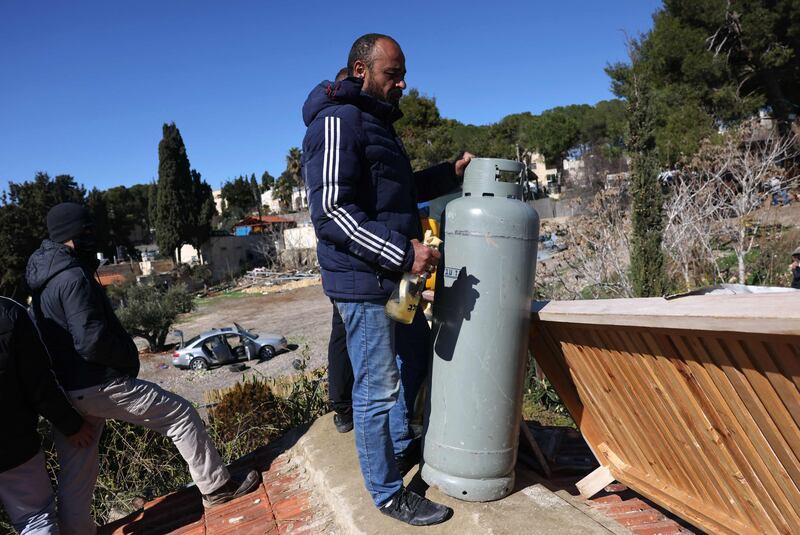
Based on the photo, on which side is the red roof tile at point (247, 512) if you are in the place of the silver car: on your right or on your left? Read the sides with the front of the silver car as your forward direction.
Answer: on your right

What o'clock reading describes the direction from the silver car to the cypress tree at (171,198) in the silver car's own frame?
The cypress tree is roughly at 9 o'clock from the silver car.

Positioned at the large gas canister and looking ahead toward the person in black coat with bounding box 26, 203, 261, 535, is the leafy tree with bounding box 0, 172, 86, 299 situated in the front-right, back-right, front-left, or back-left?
front-right

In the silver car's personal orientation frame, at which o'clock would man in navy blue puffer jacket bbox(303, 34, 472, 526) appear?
The man in navy blue puffer jacket is roughly at 3 o'clock from the silver car.

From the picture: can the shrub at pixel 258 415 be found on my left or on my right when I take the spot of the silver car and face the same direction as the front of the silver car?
on my right

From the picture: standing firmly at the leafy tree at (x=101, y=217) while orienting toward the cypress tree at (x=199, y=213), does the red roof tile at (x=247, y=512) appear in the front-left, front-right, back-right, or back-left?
front-right

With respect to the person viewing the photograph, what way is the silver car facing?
facing to the right of the viewer

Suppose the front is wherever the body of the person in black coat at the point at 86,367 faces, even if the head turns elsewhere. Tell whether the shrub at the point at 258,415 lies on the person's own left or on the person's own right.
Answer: on the person's own left

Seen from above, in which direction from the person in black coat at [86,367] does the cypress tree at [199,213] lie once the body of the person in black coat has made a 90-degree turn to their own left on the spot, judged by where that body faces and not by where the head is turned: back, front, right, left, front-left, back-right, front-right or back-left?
front

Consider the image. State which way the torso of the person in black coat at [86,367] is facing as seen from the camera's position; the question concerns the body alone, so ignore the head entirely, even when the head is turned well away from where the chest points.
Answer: to the viewer's right

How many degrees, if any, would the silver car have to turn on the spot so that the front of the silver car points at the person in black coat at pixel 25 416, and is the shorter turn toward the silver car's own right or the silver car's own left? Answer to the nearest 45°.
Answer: approximately 90° to the silver car's own right

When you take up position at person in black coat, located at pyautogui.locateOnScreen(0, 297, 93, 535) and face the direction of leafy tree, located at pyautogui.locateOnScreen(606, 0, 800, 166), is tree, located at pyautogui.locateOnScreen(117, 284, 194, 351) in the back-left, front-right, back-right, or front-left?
front-left

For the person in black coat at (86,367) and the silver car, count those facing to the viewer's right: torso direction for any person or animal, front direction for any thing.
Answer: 2
